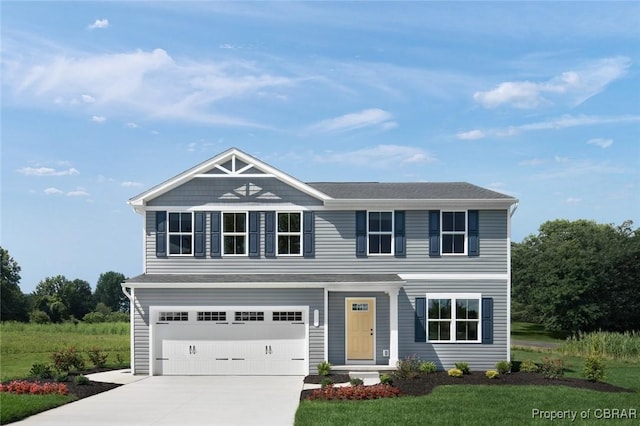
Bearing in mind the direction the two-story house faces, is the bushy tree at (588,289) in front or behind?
behind

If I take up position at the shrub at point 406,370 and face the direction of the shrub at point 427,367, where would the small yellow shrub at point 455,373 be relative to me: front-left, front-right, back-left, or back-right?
front-right

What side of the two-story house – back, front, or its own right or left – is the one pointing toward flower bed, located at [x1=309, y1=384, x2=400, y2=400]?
front

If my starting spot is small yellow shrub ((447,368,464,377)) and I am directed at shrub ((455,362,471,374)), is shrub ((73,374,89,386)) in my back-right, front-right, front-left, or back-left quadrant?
back-left

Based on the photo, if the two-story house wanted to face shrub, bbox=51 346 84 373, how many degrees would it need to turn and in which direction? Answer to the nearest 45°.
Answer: approximately 90° to its right

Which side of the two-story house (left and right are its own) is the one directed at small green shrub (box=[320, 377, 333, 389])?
front

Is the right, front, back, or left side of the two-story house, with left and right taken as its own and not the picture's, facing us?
front

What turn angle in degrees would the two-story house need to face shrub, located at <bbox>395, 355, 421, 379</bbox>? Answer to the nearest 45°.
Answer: approximately 45° to its left

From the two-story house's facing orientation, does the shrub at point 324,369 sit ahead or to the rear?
ahead
